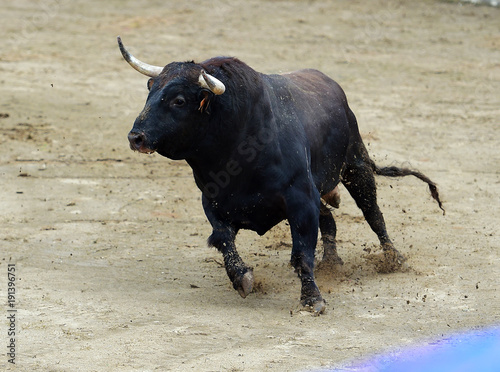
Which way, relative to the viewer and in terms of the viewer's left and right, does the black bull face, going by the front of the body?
facing the viewer and to the left of the viewer
